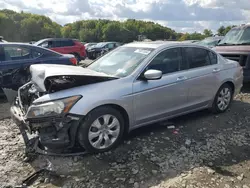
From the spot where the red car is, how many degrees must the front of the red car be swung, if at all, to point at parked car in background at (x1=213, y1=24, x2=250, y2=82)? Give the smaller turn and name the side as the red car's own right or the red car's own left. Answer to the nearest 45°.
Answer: approximately 135° to the red car's own left

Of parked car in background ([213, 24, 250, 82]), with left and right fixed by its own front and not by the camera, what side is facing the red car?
right

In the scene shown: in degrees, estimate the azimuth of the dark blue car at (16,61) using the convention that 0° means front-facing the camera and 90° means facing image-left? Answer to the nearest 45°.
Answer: approximately 90°

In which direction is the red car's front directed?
to the viewer's left

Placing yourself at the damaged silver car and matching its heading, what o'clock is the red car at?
The red car is roughly at 4 o'clock from the damaged silver car.

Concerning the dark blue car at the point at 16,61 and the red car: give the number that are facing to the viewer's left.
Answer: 2

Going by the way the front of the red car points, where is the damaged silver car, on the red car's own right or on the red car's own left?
on the red car's own left

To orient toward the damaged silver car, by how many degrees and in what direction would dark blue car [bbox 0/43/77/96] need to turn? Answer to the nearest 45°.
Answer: approximately 135° to its left

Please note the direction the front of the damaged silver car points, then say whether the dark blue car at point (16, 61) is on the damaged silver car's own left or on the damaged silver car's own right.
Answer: on the damaged silver car's own right
